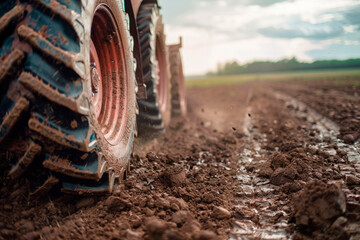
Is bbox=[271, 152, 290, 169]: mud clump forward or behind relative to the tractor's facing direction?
forward

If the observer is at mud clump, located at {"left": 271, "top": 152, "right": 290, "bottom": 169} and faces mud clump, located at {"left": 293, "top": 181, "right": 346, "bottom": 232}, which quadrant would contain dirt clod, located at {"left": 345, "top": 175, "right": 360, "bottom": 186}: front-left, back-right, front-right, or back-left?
front-left

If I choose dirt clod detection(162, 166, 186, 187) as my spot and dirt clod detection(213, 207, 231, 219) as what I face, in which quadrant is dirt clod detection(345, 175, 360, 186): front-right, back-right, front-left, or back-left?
front-left

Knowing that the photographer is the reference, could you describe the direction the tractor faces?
facing away from the viewer and to the right of the viewer

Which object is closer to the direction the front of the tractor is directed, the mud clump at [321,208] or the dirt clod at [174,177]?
the dirt clod

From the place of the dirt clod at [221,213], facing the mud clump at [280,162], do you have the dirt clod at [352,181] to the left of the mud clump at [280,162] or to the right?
right
